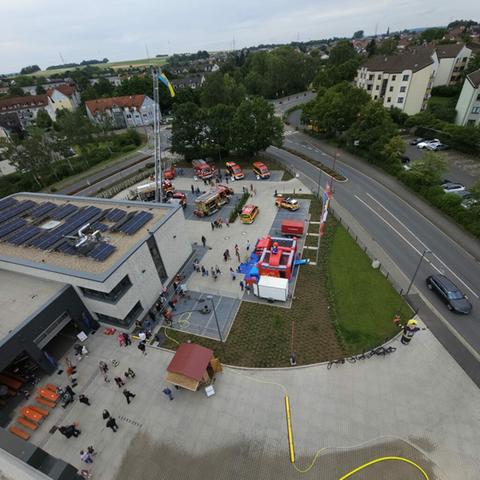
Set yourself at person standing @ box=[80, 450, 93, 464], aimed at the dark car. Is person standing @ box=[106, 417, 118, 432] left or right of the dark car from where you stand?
left

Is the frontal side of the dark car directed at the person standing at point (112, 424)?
no

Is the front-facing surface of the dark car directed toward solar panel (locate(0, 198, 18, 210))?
no

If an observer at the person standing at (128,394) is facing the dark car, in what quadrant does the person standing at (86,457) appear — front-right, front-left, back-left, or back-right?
back-right

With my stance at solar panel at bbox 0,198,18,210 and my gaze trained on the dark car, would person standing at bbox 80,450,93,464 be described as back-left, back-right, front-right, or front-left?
front-right
